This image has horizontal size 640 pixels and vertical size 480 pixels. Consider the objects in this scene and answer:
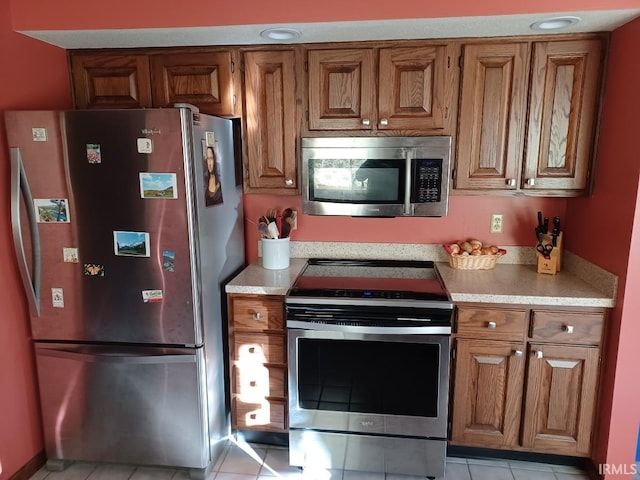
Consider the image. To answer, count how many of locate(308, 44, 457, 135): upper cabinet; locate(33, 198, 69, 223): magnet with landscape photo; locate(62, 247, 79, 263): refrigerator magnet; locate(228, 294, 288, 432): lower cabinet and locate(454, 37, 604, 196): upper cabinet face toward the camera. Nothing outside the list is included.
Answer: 5

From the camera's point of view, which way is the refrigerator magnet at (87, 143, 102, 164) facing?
toward the camera

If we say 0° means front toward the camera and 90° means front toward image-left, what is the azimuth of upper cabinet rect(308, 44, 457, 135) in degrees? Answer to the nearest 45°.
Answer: approximately 0°

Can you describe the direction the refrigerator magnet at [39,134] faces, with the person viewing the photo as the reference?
facing the viewer

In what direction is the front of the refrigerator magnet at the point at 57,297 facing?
toward the camera

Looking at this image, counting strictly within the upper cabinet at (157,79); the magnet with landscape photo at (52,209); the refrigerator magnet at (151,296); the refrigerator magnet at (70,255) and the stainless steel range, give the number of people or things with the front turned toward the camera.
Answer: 5

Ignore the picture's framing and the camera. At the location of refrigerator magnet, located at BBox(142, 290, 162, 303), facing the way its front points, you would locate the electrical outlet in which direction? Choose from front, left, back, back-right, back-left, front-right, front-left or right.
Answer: left

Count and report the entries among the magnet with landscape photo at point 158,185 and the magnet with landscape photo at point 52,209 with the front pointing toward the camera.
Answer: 2

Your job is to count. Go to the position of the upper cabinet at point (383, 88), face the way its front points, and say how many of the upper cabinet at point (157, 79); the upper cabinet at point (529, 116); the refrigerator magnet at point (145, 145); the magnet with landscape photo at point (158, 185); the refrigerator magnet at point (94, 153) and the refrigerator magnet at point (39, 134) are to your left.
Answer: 1

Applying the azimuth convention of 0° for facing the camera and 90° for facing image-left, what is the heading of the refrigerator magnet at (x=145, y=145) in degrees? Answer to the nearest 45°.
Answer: approximately 0°

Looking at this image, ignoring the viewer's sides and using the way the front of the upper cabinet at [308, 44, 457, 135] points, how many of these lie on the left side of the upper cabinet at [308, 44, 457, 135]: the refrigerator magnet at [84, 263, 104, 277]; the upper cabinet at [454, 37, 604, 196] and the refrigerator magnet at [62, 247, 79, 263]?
1

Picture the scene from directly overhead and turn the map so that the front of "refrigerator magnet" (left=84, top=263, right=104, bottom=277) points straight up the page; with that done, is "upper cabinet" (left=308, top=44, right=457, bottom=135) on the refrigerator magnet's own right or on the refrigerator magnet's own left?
on the refrigerator magnet's own left

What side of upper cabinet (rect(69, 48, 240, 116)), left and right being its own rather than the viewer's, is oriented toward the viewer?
front

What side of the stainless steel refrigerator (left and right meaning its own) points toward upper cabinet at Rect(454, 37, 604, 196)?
left

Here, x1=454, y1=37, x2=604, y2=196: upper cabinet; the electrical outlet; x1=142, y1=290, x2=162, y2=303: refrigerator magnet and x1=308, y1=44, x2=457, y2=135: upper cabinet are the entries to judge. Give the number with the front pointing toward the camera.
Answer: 4
